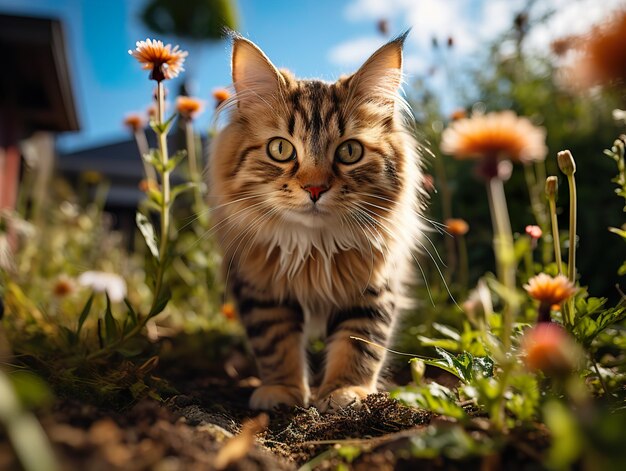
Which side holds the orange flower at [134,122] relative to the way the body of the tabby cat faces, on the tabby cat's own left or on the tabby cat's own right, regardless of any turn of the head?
on the tabby cat's own right

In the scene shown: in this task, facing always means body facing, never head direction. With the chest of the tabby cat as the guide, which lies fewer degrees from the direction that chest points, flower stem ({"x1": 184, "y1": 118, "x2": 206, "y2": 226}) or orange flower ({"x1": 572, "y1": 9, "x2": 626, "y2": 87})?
the orange flower

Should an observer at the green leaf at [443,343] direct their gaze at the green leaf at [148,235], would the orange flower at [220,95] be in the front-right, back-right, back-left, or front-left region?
front-right

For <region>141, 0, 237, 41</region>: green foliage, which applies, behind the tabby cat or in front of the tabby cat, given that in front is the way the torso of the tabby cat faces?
behind

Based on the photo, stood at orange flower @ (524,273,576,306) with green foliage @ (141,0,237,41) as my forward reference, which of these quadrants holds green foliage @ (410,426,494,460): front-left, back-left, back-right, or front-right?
back-left

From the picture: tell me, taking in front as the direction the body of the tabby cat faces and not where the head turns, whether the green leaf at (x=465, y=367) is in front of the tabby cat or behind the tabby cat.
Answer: in front

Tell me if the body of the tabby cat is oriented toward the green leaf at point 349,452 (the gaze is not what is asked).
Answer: yes

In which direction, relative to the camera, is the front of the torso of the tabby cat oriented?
toward the camera

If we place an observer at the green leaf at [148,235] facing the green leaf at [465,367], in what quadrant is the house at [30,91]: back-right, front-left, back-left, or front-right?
back-left
